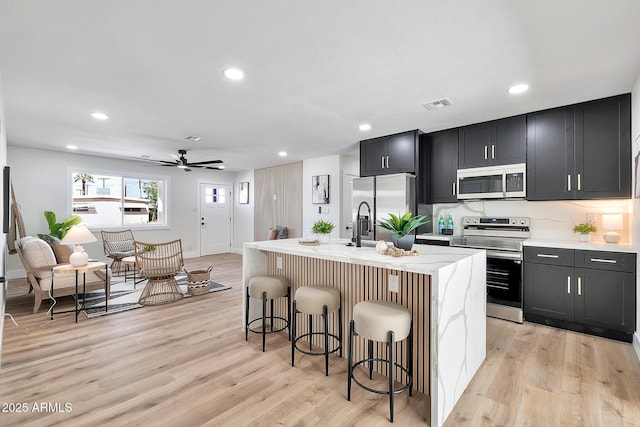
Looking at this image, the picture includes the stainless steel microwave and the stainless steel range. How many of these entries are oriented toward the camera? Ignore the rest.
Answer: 2

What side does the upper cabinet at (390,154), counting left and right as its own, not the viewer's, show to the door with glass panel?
right

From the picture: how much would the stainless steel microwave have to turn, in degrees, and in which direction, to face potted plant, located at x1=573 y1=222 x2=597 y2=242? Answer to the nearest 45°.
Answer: approximately 90° to its left

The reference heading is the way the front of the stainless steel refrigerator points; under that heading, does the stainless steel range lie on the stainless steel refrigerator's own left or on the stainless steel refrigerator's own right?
on the stainless steel refrigerator's own left

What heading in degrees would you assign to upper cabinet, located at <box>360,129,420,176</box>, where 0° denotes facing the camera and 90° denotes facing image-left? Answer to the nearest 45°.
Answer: approximately 45°

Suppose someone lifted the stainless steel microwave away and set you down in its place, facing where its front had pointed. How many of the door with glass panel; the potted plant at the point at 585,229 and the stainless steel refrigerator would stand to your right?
2

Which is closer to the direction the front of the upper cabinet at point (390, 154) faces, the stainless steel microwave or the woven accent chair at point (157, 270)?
the woven accent chair

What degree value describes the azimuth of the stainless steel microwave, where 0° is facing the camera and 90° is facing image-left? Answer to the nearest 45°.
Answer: approximately 0°
